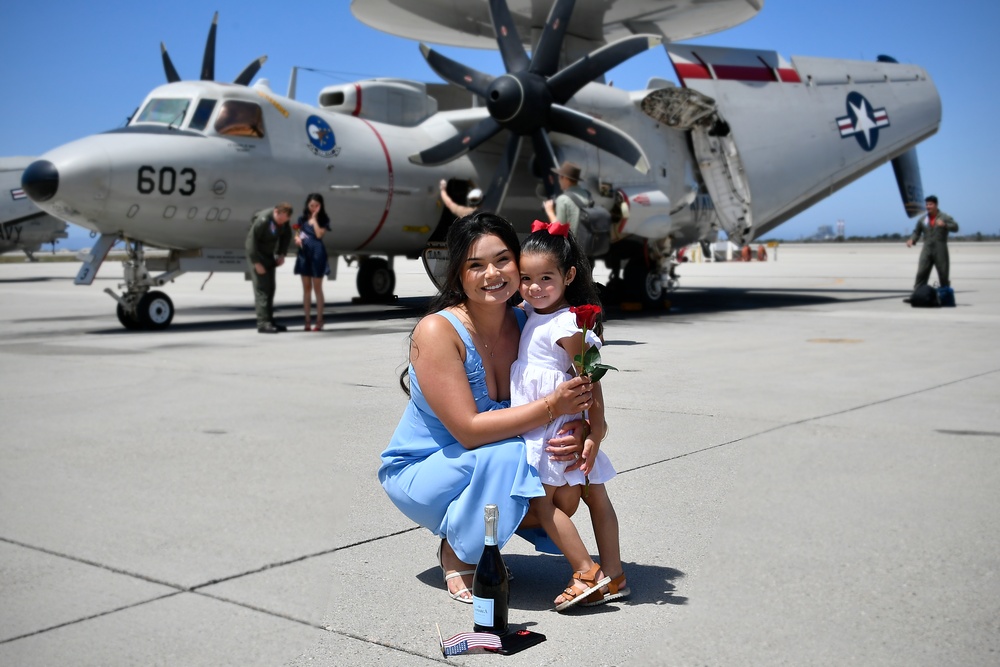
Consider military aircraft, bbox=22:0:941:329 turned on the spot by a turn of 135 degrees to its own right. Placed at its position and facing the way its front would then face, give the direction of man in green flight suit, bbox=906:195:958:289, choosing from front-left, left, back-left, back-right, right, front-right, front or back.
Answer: right

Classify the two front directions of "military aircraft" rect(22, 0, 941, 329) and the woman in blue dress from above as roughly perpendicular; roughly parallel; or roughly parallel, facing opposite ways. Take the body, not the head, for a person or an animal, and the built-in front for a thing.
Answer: roughly perpendicular

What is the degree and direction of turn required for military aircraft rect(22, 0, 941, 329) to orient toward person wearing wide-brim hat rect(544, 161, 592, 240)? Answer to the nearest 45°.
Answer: approximately 45° to its left

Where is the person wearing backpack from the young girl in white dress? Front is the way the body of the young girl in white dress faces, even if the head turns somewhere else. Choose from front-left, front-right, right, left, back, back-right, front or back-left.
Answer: back-right

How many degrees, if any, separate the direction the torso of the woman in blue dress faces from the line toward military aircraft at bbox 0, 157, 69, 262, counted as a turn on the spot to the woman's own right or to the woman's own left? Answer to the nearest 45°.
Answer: approximately 180°

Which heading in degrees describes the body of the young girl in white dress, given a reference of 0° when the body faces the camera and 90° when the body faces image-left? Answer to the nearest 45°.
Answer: approximately 45°

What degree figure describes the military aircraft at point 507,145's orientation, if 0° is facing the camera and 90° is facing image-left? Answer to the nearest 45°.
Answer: approximately 45°
